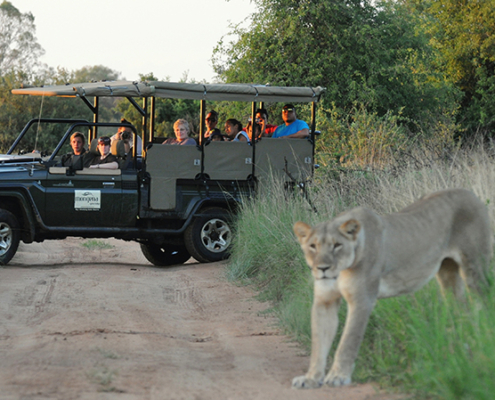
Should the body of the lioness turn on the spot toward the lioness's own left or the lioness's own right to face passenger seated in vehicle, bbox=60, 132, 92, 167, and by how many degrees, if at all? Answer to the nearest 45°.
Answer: approximately 90° to the lioness's own right

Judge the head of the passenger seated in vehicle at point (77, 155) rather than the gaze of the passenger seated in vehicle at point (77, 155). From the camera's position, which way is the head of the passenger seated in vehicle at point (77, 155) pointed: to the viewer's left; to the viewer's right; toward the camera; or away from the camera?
toward the camera

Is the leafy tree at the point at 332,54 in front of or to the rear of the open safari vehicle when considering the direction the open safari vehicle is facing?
to the rear

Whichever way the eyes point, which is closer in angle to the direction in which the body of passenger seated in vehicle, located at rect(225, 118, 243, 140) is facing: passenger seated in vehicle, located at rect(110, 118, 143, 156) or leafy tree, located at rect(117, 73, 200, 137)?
the passenger seated in vehicle

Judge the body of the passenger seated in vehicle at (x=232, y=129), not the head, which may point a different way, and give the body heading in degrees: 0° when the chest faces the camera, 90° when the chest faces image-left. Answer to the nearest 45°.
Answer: approximately 45°

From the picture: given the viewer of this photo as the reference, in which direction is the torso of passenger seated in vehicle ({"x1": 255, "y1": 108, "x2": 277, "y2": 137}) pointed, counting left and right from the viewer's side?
facing the viewer and to the left of the viewer

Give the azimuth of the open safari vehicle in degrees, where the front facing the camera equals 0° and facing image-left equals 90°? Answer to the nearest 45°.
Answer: approximately 45°

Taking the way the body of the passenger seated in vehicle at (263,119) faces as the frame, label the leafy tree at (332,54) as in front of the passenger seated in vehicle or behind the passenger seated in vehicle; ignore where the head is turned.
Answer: behind

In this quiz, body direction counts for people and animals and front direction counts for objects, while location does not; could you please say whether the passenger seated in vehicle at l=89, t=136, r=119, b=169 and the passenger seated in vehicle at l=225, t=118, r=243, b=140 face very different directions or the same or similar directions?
same or similar directions

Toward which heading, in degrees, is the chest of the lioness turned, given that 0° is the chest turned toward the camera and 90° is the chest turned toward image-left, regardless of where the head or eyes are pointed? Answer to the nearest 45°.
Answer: approximately 45°

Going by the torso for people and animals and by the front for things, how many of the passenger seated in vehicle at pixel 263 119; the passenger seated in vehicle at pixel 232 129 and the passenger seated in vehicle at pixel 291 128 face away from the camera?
0

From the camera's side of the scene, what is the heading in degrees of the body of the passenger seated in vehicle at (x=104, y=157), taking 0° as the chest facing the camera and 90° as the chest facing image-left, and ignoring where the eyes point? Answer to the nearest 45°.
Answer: approximately 45°

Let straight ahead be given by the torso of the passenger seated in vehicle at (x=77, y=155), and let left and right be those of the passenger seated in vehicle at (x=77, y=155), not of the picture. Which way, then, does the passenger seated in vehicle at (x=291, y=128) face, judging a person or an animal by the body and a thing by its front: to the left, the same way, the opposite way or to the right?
the same way

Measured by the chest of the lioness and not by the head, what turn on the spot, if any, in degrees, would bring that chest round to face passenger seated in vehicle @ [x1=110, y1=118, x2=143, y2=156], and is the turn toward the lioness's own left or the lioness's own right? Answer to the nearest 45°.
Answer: approximately 90° to the lioness's own right
